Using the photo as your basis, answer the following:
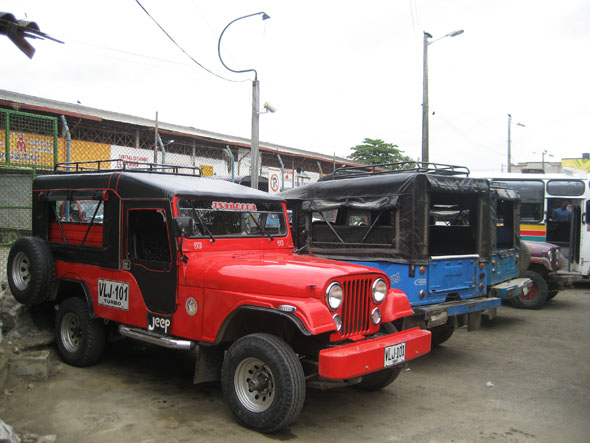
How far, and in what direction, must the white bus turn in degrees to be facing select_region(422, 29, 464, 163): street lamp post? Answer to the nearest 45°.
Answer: approximately 135° to its left

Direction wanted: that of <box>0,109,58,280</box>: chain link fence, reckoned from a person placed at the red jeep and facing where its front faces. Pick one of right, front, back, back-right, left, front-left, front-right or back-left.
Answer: back

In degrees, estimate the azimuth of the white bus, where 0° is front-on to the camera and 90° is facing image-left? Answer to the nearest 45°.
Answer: approximately 270°
